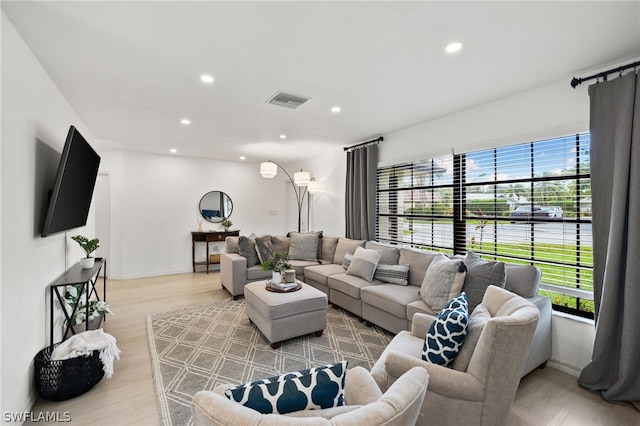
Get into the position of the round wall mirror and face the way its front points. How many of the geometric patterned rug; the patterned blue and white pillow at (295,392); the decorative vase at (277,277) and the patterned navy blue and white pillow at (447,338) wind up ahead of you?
4

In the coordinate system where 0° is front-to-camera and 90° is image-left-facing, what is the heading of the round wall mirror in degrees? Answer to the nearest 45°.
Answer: approximately 0°

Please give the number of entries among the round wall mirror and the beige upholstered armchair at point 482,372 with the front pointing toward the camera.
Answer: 1

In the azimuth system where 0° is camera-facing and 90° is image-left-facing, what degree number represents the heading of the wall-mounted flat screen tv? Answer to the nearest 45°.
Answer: approximately 315°

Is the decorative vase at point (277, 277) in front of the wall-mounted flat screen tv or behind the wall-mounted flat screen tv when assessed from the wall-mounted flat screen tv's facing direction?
in front

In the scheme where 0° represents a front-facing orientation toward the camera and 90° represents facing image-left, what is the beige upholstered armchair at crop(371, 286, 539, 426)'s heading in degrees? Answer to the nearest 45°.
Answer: approximately 135°
